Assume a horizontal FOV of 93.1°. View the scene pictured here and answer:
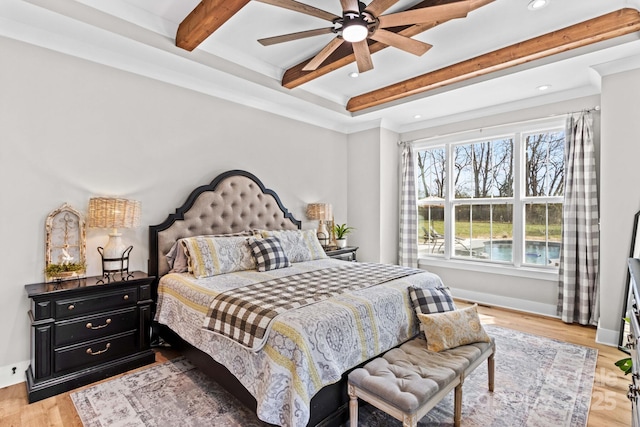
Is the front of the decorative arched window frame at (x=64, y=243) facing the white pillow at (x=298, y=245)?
no

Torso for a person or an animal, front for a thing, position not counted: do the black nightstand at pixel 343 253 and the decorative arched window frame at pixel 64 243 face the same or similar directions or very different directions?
same or similar directions

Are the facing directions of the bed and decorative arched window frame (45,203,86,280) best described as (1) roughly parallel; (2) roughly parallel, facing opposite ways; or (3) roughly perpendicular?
roughly parallel

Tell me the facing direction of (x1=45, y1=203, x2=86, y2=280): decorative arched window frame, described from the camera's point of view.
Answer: facing the viewer

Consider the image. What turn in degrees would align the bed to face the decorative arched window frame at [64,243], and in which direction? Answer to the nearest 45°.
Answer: approximately 135° to its right

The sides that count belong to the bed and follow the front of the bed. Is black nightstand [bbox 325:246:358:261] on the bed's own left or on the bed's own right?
on the bed's own left

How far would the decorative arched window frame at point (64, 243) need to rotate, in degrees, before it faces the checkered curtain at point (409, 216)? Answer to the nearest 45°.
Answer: approximately 90° to its left

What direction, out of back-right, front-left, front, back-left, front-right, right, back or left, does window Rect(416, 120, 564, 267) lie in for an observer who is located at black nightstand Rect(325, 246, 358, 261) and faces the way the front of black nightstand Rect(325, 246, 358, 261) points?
front-left

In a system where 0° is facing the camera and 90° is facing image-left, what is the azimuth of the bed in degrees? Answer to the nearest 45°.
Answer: approximately 315°

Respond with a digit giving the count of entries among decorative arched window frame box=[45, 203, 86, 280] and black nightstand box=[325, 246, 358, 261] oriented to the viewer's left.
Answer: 0

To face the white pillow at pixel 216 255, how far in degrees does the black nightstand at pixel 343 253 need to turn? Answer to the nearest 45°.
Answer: approximately 90° to its right

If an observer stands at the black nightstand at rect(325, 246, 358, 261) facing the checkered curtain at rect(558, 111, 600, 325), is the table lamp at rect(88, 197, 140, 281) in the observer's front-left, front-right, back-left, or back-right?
back-right

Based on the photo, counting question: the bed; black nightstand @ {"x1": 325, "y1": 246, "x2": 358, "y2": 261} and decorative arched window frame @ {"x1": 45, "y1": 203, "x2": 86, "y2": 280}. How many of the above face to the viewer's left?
0

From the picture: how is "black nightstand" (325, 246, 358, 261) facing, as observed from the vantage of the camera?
facing the viewer and to the right of the viewer

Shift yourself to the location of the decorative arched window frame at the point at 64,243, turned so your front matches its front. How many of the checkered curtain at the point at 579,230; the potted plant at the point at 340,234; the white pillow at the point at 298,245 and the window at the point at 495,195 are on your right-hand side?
0

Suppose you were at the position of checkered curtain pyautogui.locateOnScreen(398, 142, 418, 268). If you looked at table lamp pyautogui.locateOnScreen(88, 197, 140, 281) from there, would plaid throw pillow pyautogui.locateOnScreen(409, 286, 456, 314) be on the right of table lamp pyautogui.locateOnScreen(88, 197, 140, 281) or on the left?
left

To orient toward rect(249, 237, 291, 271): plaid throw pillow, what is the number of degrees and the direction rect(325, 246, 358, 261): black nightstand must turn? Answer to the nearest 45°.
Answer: approximately 90° to its right

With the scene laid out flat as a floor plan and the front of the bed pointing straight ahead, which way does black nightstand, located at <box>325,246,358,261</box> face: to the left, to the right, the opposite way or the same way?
the same way

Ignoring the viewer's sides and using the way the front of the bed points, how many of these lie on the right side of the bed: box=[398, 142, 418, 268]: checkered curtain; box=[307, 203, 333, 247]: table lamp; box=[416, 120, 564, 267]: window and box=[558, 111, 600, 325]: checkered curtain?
0

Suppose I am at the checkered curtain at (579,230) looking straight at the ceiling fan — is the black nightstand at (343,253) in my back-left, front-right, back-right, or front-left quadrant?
front-right

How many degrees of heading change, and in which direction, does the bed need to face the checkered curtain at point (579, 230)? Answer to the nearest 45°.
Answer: approximately 45° to its left
